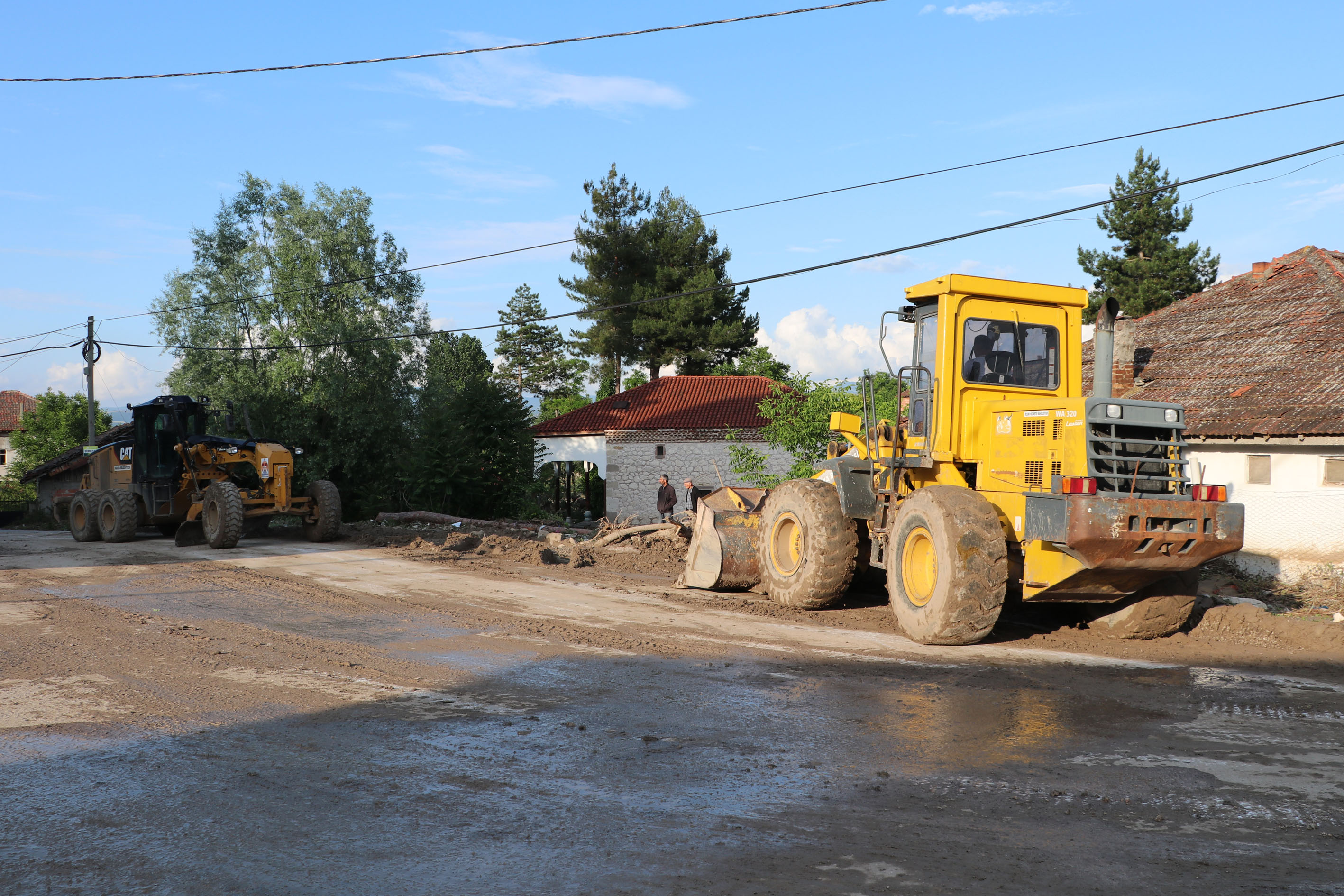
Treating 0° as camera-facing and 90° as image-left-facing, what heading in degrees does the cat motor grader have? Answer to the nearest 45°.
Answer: approximately 315°

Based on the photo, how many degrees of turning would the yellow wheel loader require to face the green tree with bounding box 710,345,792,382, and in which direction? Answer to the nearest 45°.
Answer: approximately 45° to its right

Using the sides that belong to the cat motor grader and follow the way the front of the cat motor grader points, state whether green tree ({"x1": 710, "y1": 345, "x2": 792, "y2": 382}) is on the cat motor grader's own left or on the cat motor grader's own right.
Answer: on the cat motor grader's own left

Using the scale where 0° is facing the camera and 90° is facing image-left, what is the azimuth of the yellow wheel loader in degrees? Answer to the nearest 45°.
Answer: approximately 135°

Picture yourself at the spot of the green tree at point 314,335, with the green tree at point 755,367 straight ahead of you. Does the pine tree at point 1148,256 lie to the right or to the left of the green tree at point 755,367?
right

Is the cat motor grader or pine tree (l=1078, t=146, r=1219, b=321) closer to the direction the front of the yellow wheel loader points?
the cat motor grader

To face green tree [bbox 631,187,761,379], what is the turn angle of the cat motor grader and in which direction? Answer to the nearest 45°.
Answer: approximately 90° to its left
